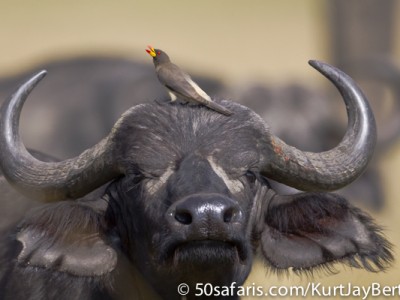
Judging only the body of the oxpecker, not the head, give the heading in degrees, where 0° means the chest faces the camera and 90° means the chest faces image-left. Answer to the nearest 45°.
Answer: approximately 90°
